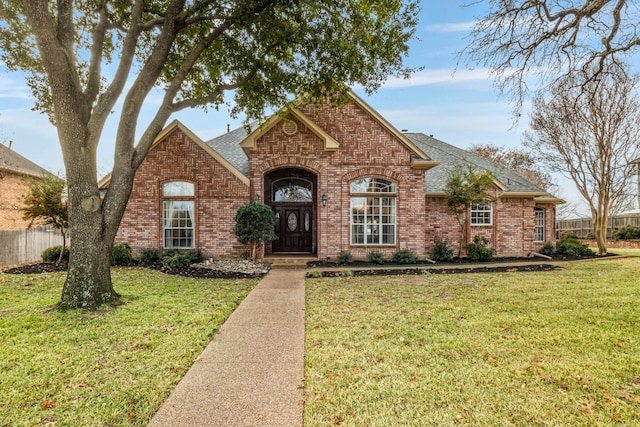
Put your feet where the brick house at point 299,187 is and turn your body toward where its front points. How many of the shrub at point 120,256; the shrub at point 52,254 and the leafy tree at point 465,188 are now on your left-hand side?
1

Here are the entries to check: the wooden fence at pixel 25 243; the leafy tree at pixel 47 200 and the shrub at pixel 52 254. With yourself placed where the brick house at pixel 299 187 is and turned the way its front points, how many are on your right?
3

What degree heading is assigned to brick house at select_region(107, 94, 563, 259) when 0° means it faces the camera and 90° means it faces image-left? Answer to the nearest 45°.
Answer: approximately 0°

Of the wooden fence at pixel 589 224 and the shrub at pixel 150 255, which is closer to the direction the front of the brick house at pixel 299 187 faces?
the shrub

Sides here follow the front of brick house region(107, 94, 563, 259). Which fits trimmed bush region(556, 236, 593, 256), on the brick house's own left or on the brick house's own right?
on the brick house's own left

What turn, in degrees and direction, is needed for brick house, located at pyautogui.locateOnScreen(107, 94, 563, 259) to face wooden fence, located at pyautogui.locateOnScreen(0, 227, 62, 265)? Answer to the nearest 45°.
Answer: approximately 90° to its right

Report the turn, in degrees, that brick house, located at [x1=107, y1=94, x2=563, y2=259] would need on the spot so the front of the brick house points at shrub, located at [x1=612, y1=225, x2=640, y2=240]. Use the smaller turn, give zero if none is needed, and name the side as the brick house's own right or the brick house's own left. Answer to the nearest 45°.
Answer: approximately 135° to the brick house's own left
